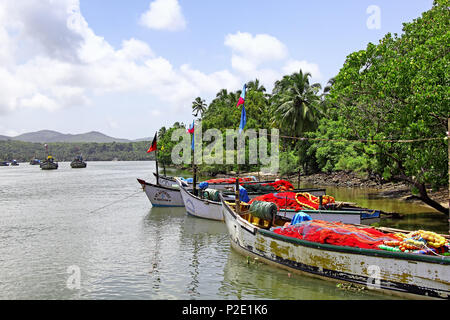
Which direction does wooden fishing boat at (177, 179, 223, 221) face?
to the viewer's left

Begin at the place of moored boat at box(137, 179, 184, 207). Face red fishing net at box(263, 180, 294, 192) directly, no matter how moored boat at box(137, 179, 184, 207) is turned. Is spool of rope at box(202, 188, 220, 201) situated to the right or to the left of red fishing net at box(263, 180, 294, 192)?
right

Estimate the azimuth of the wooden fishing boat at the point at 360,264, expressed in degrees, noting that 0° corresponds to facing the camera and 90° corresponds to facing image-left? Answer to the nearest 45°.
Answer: approximately 135°

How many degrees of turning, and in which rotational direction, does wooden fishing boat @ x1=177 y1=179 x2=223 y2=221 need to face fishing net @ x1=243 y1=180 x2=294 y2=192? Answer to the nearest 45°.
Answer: approximately 135° to its right

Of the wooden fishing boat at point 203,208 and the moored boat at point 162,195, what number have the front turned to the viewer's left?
2

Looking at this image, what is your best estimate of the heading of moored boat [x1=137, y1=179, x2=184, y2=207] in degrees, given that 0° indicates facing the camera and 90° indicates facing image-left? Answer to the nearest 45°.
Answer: approximately 90°

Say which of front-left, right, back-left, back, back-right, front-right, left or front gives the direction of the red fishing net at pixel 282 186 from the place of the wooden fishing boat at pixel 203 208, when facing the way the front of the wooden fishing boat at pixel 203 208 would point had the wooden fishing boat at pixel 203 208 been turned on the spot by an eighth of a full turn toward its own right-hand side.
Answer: right
